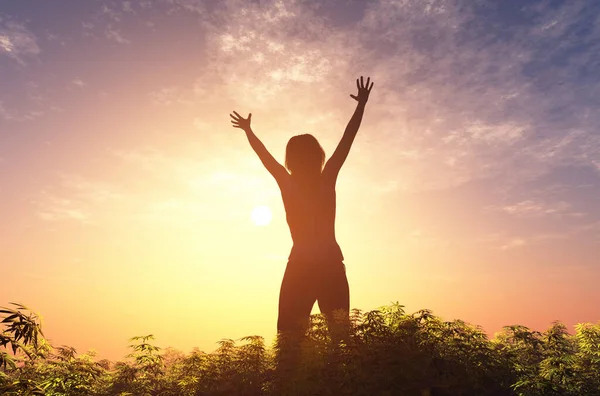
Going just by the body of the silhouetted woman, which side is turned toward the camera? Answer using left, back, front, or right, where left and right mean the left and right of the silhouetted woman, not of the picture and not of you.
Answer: back
